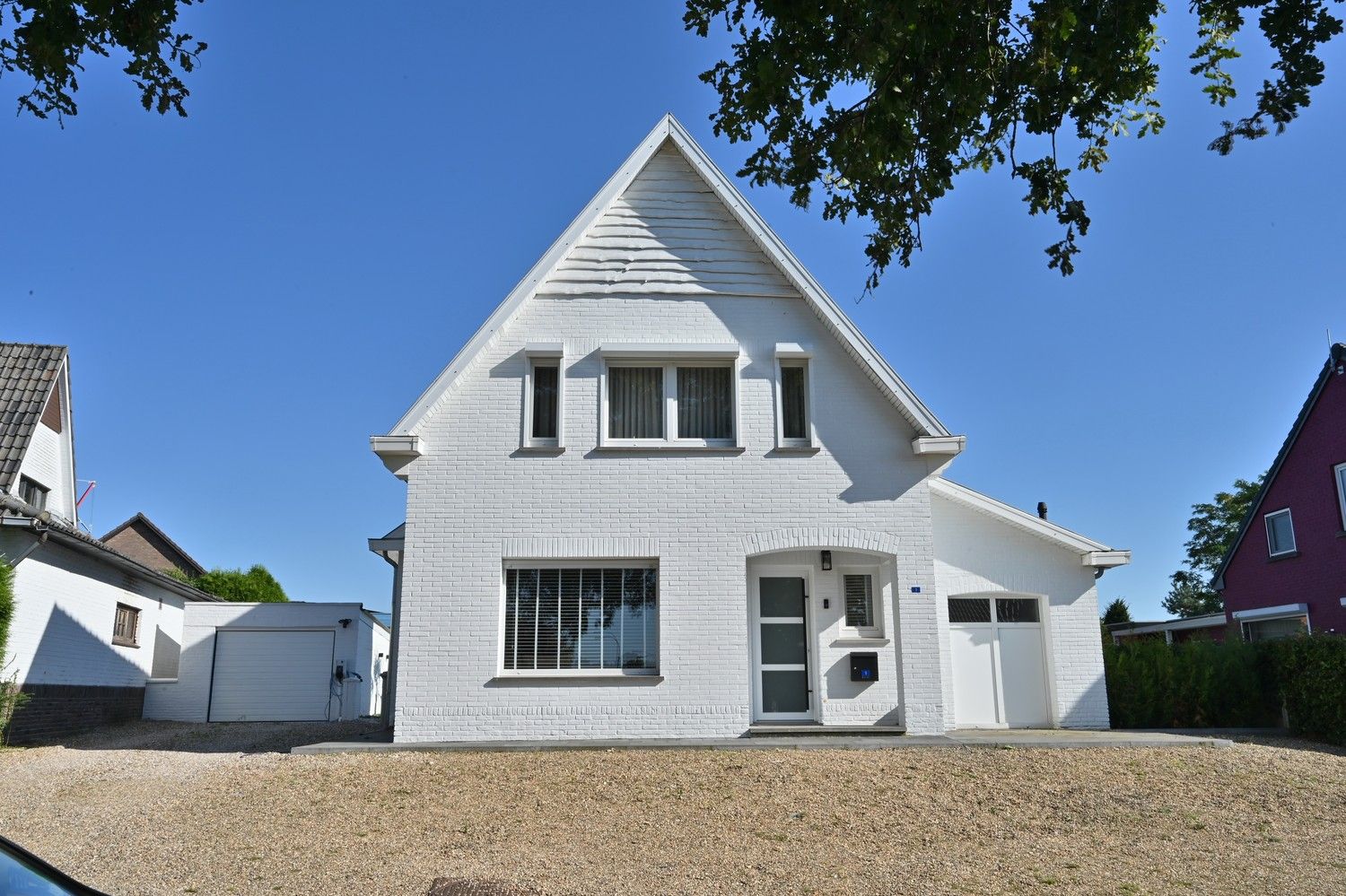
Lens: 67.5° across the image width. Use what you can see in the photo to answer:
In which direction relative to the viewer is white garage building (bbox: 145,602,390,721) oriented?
toward the camera

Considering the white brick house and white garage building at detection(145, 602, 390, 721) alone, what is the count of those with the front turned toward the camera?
2

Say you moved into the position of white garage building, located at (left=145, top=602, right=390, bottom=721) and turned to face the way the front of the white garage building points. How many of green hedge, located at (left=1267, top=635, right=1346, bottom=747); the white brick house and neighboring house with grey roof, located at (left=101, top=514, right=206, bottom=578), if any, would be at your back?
1

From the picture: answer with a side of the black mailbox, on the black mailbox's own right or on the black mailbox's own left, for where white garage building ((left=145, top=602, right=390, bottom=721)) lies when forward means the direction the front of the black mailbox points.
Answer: on the black mailbox's own right

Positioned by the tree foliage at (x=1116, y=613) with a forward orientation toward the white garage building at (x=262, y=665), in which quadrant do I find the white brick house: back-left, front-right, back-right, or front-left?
front-left

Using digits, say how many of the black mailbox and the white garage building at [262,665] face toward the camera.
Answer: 2

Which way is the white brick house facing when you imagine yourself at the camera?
facing the viewer

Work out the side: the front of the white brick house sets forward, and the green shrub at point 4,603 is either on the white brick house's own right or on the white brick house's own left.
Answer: on the white brick house's own right

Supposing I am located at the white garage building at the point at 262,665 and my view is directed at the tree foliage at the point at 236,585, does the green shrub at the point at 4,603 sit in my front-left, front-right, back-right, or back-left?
back-left

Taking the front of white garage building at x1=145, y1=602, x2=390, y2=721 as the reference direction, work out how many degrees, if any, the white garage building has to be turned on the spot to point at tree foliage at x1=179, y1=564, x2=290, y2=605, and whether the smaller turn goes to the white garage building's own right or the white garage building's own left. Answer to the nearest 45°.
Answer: approximately 180°

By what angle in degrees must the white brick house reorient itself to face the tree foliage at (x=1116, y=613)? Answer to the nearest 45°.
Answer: approximately 135° to its left

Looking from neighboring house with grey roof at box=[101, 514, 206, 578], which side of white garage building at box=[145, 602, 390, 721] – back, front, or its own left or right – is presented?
back

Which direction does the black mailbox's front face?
toward the camera

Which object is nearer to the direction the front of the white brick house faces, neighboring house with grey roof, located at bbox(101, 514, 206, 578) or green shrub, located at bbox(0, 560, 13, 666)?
the green shrub

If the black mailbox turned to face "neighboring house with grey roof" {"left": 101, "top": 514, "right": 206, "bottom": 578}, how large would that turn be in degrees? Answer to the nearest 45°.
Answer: approximately 135° to its right

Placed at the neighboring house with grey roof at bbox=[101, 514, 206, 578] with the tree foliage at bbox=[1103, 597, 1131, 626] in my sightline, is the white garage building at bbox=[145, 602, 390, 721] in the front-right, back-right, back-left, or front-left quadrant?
front-right
